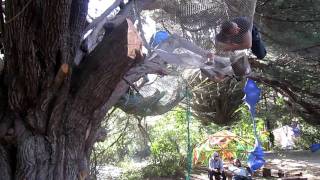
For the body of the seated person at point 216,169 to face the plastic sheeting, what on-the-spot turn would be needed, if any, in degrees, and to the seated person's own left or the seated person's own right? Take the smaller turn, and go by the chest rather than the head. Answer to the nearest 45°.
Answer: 0° — they already face it

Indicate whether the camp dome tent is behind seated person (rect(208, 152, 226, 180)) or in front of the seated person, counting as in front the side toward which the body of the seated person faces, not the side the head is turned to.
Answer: behind

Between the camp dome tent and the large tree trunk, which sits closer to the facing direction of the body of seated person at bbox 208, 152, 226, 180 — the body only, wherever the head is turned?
the large tree trunk

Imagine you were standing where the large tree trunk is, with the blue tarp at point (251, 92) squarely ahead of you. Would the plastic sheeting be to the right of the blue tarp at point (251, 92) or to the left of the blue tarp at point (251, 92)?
right

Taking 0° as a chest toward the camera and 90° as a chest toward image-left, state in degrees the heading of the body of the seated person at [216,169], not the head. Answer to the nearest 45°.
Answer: approximately 0°
